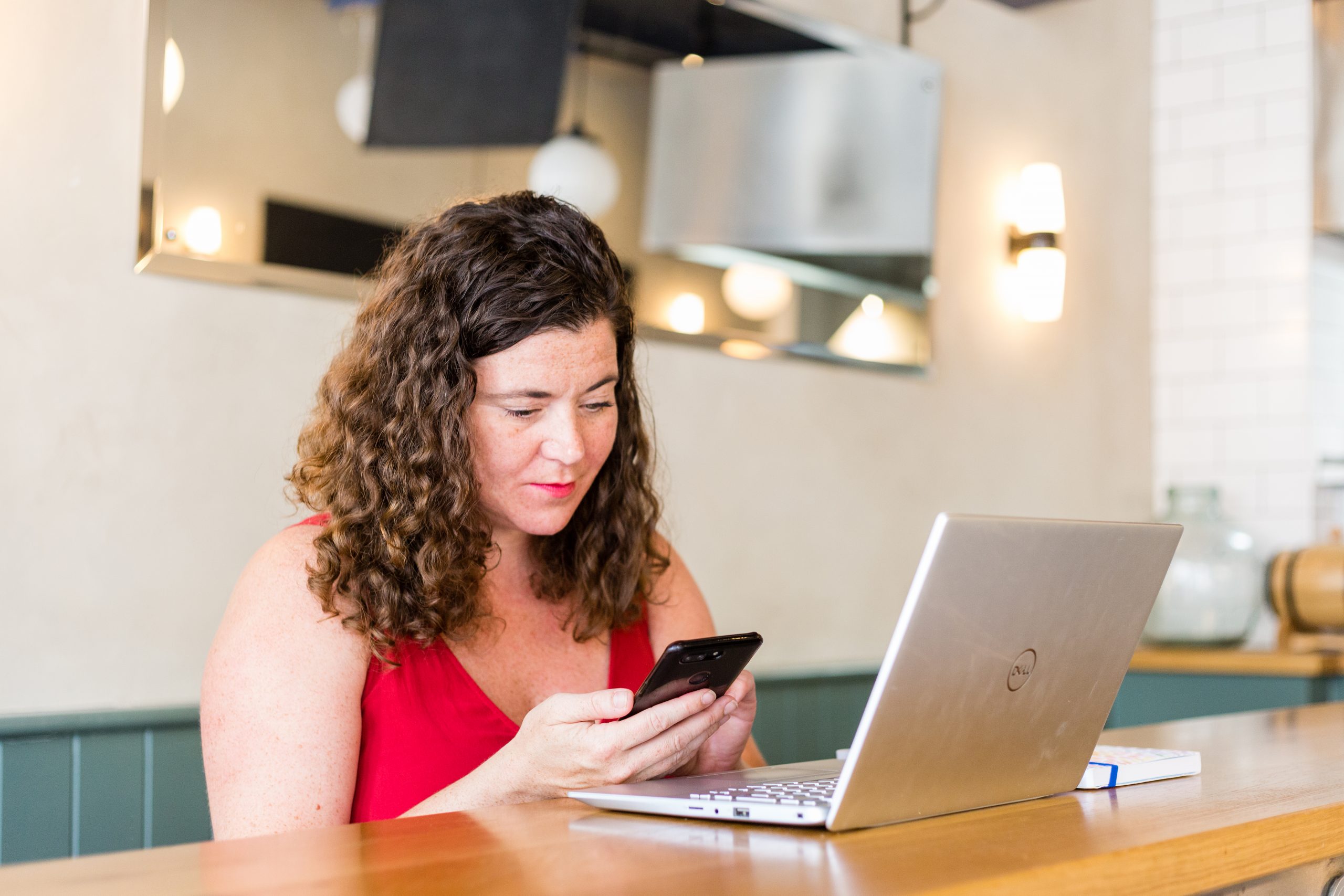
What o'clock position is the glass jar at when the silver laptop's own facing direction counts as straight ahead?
The glass jar is roughly at 2 o'clock from the silver laptop.

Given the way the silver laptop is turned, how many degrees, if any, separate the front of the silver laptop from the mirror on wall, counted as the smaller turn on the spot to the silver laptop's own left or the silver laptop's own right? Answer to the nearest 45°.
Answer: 0° — it already faces it

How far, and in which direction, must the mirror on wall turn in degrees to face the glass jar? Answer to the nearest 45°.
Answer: approximately 90° to its left

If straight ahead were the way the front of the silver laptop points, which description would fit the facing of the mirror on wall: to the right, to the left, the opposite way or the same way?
the opposite way

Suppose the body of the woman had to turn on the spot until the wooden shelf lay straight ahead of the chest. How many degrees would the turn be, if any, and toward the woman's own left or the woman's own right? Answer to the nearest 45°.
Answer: approximately 90° to the woman's own left

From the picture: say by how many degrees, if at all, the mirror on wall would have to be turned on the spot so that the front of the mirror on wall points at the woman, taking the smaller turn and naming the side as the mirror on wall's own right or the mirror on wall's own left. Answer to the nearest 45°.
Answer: approximately 45° to the mirror on wall's own right

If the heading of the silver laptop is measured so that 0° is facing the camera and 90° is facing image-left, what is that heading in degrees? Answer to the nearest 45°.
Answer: approximately 135°

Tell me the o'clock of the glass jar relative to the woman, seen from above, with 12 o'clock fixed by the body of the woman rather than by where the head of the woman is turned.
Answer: The glass jar is roughly at 9 o'clock from the woman.

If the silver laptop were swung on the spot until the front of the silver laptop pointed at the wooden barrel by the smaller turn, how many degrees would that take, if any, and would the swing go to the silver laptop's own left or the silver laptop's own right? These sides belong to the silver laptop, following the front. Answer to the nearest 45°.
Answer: approximately 45° to the silver laptop's own right

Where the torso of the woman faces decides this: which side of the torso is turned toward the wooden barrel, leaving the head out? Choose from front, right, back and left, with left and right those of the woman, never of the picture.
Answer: left

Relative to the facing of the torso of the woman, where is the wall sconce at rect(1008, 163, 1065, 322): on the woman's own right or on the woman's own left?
on the woman's own left

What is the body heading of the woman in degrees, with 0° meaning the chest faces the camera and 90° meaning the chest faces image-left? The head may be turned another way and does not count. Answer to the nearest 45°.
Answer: approximately 315°
